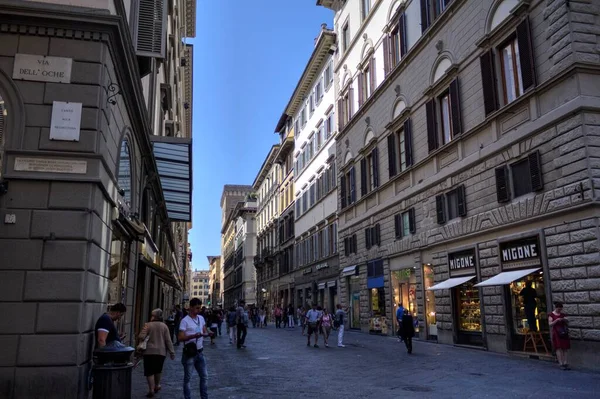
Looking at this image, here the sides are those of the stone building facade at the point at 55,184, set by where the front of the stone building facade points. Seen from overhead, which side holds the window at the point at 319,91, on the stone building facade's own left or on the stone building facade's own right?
on the stone building facade's own left

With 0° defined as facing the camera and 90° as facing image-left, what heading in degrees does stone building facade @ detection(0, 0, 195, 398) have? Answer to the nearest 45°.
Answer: approximately 270°

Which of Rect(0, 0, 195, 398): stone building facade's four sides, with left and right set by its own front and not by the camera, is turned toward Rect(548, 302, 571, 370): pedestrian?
front

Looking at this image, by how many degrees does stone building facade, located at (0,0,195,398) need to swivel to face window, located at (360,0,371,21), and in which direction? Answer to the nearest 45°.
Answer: approximately 45° to its left

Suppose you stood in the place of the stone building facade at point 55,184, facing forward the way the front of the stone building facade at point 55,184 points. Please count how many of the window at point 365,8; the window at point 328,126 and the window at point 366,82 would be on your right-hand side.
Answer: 0

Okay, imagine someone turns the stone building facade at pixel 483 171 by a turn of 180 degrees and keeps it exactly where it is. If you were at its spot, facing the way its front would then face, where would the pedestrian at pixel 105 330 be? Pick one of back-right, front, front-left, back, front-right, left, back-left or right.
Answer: back
